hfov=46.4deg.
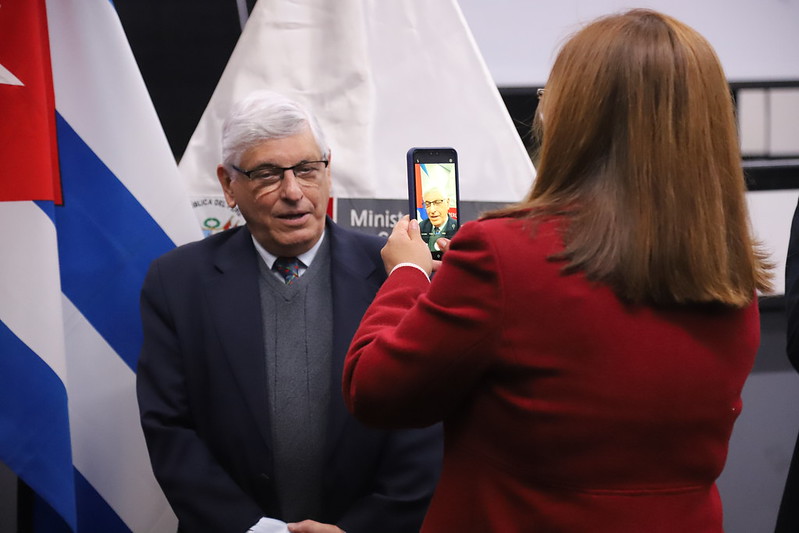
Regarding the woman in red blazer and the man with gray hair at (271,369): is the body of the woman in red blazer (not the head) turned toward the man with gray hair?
yes

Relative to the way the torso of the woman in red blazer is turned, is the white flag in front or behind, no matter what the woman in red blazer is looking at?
in front

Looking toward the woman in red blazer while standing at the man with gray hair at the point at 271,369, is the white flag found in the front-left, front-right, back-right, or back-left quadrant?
back-left

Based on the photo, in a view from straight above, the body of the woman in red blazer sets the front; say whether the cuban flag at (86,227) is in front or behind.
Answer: in front

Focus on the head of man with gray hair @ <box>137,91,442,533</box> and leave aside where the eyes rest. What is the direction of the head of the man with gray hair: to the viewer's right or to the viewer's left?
to the viewer's right

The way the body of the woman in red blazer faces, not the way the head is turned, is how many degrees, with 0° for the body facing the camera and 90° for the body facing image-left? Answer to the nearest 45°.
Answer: approximately 135°

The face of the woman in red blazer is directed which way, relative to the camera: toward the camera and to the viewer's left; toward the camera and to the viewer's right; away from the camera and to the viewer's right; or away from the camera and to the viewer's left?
away from the camera and to the viewer's left
